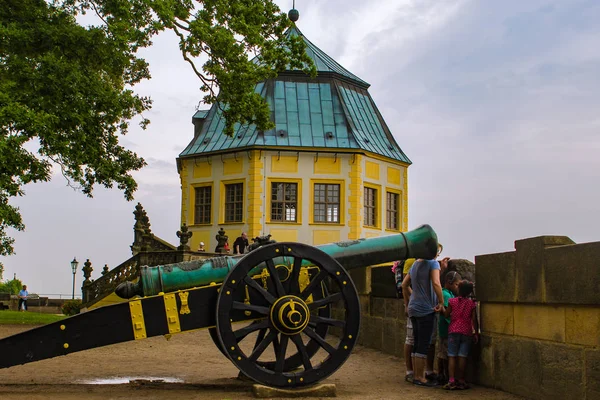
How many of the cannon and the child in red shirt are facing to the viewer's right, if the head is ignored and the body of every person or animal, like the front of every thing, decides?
1

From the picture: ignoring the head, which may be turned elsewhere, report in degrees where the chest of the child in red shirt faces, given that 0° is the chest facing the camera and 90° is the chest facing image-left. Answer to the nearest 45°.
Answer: approximately 180°

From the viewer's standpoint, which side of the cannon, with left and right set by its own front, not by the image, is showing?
right

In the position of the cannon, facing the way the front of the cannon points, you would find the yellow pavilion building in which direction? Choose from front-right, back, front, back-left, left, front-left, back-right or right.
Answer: left

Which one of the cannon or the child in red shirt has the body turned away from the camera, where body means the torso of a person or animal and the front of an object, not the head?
the child in red shirt

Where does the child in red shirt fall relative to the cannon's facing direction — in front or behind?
in front

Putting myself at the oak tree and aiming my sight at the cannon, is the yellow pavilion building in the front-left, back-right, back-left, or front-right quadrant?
back-left

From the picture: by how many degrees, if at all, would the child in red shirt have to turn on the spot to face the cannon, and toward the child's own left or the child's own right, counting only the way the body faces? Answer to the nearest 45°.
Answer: approximately 135° to the child's own left

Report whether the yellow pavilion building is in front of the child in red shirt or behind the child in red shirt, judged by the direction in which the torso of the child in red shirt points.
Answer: in front

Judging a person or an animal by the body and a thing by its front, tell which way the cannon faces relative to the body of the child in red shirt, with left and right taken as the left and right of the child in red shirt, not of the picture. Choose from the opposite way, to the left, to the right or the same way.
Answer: to the right

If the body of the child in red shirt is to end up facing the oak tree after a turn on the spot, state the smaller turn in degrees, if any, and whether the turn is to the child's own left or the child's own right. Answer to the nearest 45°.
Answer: approximately 45° to the child's own left

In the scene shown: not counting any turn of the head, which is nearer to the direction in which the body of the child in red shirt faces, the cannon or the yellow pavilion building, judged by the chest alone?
the yellow pavilion building
